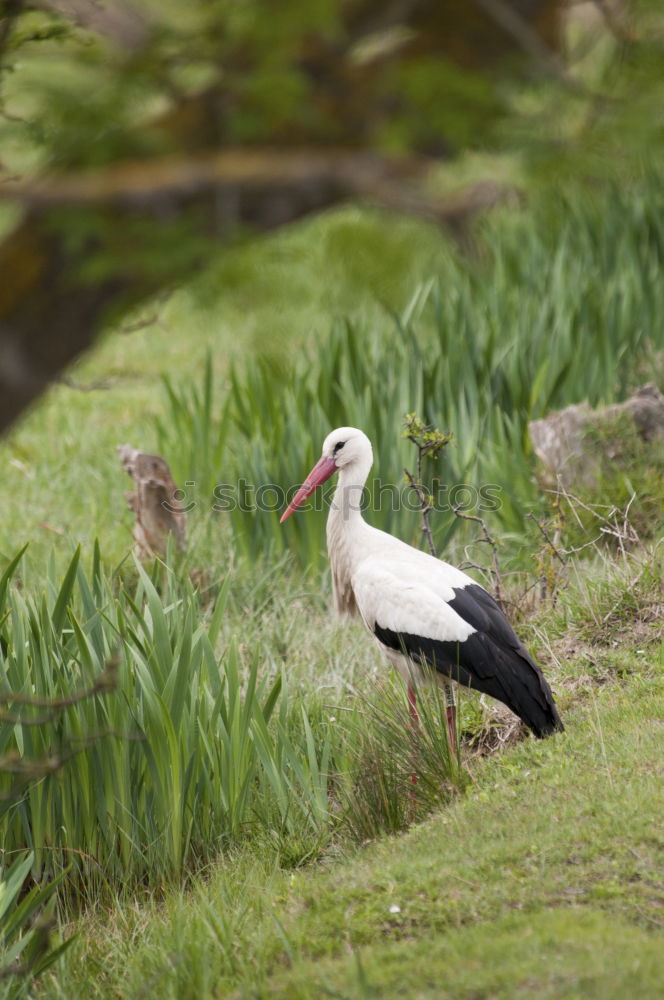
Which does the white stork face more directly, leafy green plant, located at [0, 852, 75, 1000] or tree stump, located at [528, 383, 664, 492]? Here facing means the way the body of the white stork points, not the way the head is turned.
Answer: the leafy green plant

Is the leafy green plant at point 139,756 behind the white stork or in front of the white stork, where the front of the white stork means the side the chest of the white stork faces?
in front

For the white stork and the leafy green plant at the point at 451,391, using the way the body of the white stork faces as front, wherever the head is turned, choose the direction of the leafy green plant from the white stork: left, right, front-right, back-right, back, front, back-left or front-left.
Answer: right

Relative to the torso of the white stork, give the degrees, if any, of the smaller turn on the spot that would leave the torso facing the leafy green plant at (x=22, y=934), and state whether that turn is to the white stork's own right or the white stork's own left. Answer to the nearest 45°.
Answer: approximately 45° to the white stork's own left

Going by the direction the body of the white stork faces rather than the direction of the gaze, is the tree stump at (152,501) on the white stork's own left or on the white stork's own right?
on the white stork's own right

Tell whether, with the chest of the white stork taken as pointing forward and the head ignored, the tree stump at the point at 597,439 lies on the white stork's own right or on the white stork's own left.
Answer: on the white stork's own right

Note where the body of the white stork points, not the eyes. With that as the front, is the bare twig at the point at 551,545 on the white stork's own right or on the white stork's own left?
on the white stork's own right

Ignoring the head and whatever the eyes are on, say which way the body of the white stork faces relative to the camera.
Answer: to the viewer's left

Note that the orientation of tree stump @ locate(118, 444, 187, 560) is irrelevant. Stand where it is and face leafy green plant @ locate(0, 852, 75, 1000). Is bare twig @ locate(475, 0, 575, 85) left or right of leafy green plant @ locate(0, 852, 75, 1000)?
left
